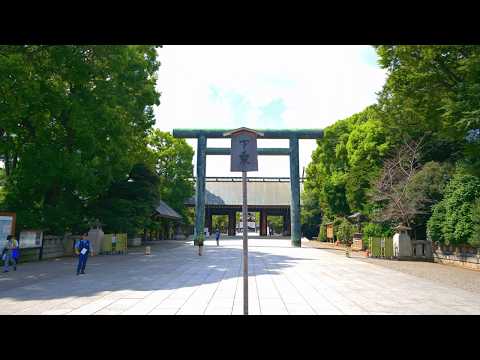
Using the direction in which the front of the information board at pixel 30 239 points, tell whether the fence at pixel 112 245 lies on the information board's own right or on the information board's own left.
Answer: on the information board's own left

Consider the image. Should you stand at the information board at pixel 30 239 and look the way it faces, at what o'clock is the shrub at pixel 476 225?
The shrub is roughly at 10 o'clock from the information board.

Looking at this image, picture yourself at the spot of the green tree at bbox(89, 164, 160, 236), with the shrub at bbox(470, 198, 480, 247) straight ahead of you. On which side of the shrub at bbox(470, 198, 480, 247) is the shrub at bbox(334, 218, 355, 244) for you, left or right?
left

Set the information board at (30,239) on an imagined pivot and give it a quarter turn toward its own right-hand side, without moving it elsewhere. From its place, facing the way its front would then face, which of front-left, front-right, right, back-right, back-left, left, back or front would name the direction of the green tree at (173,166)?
back-right

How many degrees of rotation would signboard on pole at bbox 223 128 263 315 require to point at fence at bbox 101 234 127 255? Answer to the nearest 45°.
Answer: approximately 135° to its right

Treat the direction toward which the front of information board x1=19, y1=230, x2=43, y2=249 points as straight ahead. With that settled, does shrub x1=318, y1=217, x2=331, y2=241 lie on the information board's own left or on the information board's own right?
on the information board's own left

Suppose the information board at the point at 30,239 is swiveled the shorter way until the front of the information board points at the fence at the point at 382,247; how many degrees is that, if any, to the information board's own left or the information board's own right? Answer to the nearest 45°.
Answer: approximately 90° to the information board's own left

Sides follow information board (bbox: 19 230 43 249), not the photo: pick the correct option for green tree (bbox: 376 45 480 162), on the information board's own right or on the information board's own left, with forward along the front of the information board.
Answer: on the information board's own left

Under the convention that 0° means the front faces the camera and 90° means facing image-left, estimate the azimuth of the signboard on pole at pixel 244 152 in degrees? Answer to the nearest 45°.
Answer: approximately 0°

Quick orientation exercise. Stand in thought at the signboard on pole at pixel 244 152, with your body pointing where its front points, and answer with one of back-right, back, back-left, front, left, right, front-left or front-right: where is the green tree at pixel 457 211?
back-left

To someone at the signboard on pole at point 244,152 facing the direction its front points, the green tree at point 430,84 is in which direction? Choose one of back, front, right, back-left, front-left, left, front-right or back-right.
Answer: back-left

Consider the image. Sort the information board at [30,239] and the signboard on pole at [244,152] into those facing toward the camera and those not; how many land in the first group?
2

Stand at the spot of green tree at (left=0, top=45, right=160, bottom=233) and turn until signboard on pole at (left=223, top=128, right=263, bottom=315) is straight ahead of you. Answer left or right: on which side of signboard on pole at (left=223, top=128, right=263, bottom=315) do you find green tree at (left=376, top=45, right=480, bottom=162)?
left
